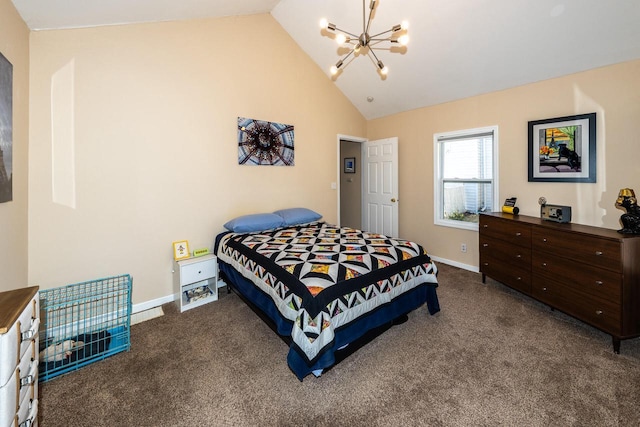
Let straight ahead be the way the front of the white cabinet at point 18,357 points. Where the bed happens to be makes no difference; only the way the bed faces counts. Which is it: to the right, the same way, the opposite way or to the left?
to the right

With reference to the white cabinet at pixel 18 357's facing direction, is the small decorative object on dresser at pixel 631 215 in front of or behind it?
in front

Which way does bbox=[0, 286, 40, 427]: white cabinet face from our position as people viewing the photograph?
facing to the right of the viewer

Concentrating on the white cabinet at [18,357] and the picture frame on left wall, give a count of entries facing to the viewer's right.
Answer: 2

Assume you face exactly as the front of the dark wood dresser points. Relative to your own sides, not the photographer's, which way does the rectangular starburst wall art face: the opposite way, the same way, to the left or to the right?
to the left

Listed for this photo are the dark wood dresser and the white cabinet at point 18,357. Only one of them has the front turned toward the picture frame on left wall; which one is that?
the dark wood dresser

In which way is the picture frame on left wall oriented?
to the viewer's right

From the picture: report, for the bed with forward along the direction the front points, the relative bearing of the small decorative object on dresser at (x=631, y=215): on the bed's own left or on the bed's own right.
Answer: on the bed's own left

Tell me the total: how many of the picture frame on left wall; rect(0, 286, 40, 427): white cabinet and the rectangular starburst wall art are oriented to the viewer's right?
2

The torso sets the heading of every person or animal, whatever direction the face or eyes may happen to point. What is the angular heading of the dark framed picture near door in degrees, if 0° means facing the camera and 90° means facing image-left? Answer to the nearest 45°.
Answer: approximately 0°
